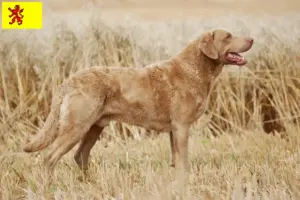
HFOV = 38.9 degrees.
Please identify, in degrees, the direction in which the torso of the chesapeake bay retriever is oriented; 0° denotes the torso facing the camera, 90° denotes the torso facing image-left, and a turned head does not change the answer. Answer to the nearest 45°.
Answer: approximately 270°
